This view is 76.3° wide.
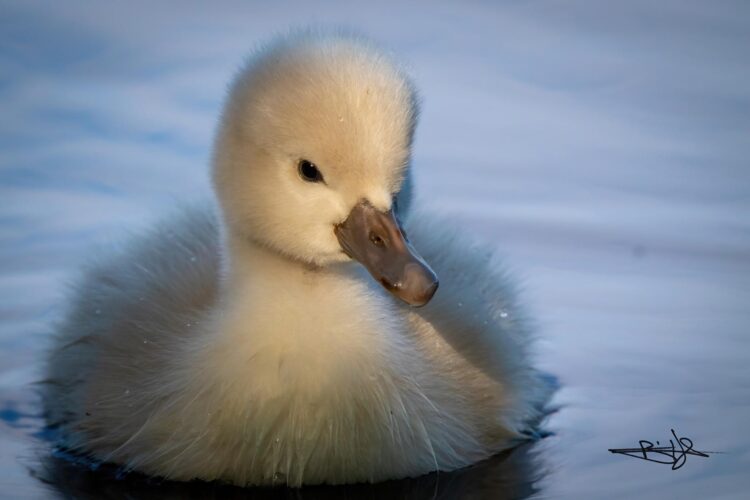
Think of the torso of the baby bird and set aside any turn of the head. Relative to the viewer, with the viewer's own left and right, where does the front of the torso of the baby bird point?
facing the viewer
